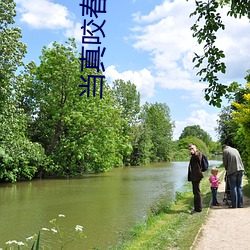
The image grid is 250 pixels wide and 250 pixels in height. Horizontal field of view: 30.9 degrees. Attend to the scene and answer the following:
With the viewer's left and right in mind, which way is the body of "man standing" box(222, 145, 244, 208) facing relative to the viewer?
facing away from the viewer and to the left of the viewer

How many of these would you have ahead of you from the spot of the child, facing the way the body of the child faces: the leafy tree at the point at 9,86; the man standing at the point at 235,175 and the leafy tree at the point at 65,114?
1

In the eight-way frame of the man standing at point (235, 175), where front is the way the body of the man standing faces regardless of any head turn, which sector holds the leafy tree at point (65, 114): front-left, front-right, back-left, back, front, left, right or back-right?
front

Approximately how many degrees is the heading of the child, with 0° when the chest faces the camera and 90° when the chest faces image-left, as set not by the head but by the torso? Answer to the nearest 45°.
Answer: approximately 315°

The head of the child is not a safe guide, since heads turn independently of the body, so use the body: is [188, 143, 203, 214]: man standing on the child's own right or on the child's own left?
on the child's own right
